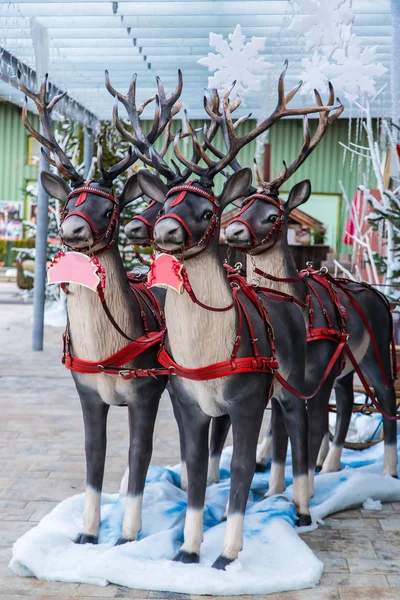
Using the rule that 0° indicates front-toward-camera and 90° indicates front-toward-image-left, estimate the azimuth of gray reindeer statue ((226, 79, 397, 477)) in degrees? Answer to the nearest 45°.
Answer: approximately 45°

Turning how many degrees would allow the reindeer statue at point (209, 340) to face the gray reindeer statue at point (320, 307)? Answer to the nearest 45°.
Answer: approximately 180°

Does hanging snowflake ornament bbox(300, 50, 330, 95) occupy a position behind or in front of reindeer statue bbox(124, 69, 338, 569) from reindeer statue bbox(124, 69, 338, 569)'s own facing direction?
behind

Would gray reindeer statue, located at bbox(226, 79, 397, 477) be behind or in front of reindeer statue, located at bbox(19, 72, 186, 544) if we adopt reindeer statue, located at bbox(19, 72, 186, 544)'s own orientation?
behind

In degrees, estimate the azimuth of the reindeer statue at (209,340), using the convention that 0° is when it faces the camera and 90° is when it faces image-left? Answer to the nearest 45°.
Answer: approximately 45°
